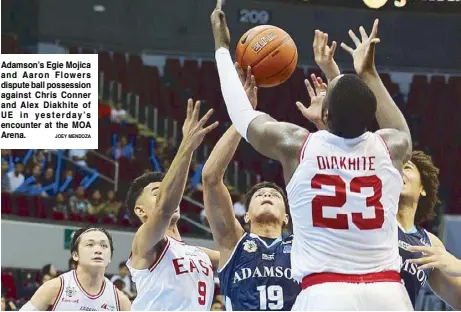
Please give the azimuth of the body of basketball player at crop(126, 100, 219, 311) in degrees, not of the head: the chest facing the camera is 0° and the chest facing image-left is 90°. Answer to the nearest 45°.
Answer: approximately 315°

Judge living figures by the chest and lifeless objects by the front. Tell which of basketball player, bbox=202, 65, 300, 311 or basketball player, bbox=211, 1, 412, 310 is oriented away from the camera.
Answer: basketball player, bbox=211, 1, 412, 310

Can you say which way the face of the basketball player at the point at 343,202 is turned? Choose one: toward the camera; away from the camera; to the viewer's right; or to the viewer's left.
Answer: away from the camera

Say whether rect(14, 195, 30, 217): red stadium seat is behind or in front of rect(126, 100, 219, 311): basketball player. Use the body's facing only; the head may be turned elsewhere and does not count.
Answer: behind

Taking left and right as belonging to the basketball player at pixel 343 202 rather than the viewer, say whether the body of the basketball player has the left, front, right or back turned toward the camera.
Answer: back
